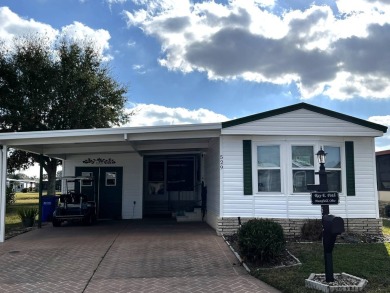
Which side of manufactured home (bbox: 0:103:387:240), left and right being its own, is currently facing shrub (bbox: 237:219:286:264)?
front

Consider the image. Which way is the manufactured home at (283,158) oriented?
toward the camera

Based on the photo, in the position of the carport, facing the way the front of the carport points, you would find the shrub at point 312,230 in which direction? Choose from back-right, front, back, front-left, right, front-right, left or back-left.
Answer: front-left

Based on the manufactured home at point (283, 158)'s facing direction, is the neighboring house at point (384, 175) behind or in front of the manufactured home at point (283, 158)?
behind

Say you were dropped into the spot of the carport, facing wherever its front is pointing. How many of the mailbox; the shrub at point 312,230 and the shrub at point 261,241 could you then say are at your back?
0

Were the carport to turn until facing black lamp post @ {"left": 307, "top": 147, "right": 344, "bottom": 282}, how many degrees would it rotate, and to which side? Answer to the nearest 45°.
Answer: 0° — it already faces it

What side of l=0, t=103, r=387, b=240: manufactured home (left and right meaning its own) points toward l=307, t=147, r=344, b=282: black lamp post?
front

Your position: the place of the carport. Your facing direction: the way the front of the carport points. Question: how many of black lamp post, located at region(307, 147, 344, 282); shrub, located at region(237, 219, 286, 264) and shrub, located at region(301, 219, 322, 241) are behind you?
0

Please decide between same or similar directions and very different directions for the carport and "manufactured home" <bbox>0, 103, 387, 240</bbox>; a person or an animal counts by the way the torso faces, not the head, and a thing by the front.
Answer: same or similar directions

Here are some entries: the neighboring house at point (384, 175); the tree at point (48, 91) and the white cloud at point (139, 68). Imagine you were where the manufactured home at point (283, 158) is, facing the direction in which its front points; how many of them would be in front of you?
0

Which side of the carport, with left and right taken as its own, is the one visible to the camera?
front

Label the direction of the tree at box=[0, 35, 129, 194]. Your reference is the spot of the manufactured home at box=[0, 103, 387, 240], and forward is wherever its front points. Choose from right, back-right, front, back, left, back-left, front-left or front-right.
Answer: back-right
